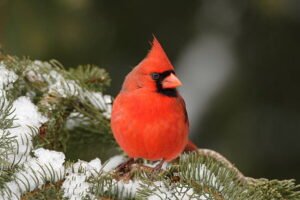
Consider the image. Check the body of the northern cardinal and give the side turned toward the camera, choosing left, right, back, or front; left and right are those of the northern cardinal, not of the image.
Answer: front
